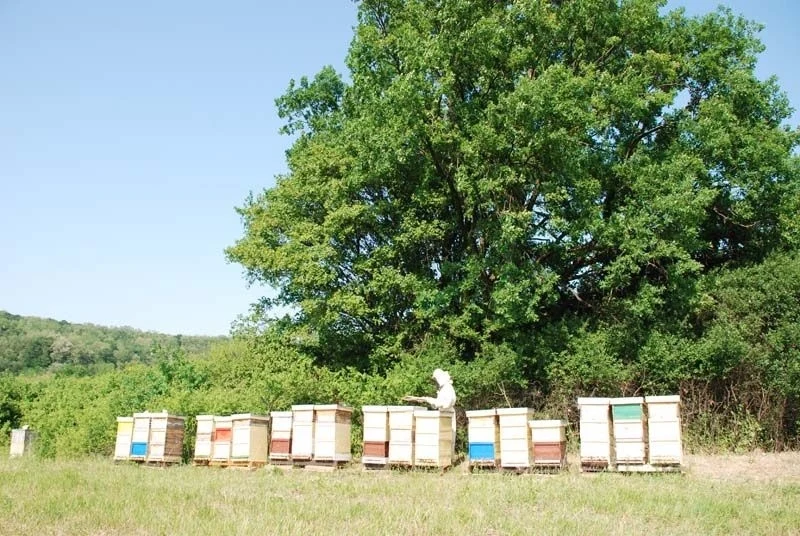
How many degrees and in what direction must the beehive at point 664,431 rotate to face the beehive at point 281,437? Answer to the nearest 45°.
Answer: approximately 90° to its right

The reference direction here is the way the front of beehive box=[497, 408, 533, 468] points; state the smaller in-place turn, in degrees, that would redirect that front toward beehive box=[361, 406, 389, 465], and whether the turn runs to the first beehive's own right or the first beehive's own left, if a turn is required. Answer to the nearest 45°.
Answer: approximately 90° to the first beehive's own right

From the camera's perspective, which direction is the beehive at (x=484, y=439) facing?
toward the camera

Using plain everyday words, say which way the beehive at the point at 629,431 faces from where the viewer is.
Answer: facing the viewer

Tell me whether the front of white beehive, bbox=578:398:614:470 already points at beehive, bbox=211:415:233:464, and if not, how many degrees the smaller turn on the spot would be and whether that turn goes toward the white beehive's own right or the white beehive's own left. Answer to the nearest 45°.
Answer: approximately 90° to the white beehive's own right

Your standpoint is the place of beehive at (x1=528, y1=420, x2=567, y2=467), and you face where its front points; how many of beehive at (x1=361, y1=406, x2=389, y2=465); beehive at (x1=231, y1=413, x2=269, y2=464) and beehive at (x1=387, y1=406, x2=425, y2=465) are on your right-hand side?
3

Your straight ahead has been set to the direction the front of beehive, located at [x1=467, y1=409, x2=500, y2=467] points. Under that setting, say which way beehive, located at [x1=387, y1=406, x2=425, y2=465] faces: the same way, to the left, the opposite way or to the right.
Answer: the same way

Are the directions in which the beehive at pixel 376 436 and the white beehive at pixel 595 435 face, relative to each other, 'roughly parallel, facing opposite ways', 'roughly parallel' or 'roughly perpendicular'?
roughly parallel

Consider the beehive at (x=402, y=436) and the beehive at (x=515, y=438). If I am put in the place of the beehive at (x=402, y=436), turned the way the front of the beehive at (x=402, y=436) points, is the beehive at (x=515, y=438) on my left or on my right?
on my left

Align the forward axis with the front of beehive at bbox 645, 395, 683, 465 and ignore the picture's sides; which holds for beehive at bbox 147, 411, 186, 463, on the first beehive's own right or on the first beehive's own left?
on the first beehive's own right

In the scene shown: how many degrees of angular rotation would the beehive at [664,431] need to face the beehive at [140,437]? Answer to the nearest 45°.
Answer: approximately 90° to its right

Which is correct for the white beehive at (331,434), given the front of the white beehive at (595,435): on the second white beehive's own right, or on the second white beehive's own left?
on the second white beehive's own right

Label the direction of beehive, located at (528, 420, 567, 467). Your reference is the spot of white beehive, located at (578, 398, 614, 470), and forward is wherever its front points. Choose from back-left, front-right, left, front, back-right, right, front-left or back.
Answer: right

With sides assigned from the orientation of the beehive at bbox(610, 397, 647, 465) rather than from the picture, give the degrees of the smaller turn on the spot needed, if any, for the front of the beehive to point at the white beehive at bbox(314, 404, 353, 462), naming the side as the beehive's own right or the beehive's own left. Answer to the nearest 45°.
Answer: approximately 90° to the beehive's own right

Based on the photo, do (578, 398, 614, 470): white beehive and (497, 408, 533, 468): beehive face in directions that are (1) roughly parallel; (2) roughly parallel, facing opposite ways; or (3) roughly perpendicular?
roughly parallel

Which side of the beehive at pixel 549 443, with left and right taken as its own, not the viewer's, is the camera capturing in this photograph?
front

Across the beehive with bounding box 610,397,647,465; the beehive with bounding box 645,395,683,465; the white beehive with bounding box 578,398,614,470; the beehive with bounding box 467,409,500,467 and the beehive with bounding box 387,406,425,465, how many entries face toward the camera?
5

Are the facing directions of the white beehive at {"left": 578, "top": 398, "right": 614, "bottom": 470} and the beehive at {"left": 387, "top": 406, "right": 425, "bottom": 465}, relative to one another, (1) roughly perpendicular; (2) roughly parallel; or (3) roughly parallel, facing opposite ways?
roughly parallel

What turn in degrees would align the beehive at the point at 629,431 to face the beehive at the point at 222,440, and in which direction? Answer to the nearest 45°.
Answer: approximately 90° to its right

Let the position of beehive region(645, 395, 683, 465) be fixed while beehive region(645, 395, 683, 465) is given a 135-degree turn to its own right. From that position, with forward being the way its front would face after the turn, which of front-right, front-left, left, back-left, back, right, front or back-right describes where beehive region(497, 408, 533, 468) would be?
front-left
